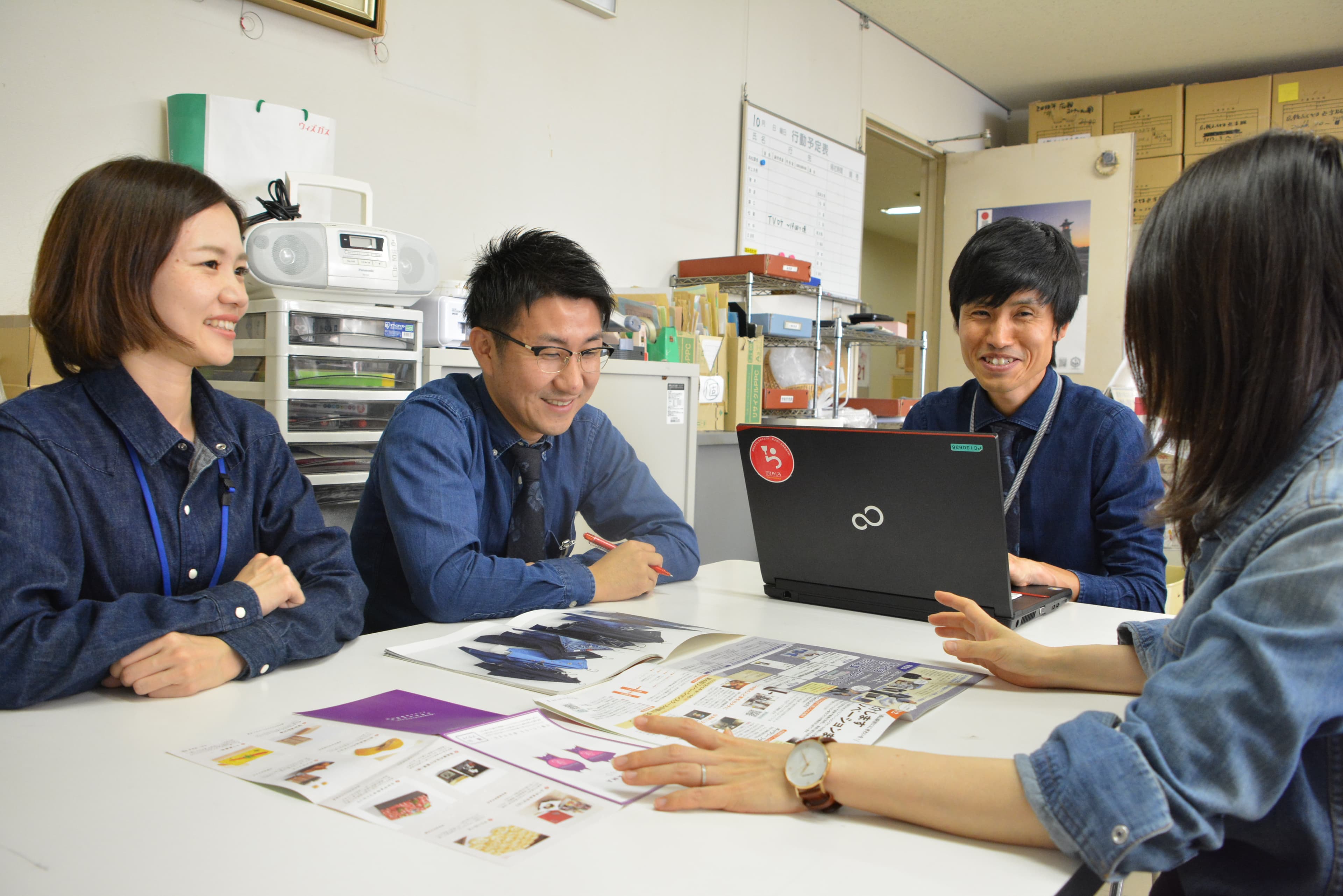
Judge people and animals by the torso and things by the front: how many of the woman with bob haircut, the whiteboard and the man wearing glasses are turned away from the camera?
0

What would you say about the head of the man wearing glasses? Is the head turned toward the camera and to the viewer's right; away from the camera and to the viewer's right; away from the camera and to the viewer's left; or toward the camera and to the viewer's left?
toward the camera and to the viewer's right

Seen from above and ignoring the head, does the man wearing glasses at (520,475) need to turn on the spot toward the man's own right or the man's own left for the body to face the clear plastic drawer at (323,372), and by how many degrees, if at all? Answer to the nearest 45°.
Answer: approximately 180°

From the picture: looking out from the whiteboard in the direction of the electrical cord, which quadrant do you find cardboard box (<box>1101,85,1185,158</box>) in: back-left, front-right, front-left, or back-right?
back-left

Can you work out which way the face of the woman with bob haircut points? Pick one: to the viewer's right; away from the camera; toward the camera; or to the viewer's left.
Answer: to the viewer's right

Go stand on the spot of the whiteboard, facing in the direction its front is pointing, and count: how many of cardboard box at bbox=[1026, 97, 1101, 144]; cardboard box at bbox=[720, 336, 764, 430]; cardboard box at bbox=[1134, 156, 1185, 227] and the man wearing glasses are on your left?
2

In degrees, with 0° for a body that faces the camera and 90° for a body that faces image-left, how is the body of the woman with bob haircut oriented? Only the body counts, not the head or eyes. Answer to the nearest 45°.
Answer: approximately 315°

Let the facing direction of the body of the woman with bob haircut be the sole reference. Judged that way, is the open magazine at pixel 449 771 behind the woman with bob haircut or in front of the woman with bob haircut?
in front

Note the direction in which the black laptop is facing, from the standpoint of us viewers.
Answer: facing away from the viewer and to the right of the viewer

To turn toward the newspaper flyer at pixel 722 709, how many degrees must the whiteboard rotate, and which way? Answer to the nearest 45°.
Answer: approximately 45° to its right

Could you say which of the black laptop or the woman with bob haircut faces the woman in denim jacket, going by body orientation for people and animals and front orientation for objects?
the woman with bob haircut

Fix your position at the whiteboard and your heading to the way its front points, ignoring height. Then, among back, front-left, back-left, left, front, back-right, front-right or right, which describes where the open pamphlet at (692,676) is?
front-right

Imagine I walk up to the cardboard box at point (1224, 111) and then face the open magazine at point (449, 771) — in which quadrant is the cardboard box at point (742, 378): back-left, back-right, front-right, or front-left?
front-right
